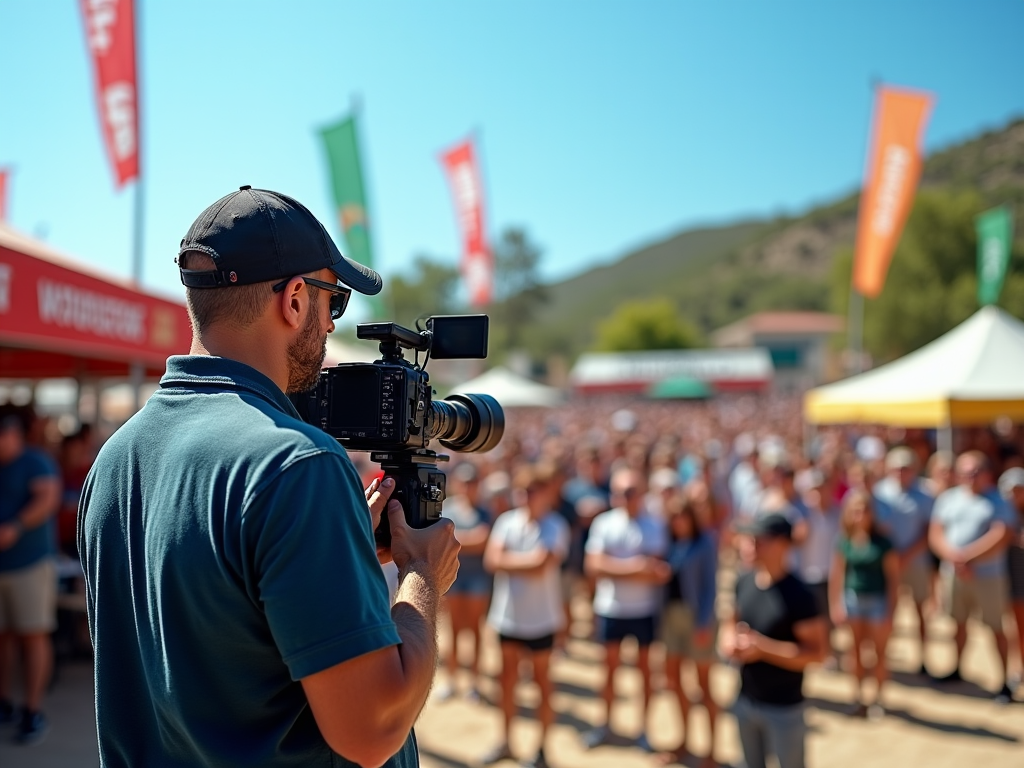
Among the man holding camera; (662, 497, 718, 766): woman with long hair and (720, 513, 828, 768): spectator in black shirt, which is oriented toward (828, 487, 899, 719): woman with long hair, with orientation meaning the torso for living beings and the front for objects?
the man holding camera

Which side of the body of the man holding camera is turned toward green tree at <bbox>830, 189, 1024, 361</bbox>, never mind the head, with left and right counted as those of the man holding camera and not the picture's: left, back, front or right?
front

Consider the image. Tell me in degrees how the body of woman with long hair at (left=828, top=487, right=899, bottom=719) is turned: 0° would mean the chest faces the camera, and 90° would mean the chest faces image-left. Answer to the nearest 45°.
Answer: approximately 0°

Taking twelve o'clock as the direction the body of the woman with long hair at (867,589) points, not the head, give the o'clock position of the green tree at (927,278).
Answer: The green tree is roughly at 6 o'clock from the woman with long hair.

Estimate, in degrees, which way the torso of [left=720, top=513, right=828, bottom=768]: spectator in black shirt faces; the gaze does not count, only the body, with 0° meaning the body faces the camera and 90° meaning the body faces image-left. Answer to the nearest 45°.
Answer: approximately 45°

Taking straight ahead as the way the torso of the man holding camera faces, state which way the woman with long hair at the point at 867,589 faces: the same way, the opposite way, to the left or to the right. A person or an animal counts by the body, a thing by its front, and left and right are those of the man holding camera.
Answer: the opposite way

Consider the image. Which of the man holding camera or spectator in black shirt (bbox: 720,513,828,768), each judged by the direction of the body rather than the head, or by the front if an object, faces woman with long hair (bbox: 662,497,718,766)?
the man holding camera

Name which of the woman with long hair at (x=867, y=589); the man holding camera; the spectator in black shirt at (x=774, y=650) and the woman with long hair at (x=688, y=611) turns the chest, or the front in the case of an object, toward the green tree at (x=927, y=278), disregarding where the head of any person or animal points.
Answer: the man holding camera

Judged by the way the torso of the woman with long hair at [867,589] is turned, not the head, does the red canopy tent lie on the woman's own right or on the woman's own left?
on the woman's own right

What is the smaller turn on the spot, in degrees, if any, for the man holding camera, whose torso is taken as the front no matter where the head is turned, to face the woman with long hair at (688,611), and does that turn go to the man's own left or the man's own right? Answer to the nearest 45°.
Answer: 0° — they already face them

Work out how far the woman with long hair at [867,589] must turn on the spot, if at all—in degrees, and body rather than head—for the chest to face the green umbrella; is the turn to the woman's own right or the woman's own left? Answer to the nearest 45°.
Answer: approximately 180°

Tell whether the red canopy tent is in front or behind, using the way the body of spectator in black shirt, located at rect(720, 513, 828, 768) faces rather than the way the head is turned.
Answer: in front

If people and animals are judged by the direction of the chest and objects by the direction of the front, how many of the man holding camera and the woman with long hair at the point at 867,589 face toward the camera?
1

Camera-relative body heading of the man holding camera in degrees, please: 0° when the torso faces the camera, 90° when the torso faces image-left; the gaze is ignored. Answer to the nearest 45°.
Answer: approximately 225°

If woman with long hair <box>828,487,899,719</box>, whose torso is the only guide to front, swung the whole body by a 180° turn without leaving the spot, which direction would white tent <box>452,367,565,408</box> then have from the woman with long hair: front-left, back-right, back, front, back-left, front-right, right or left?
front-left
